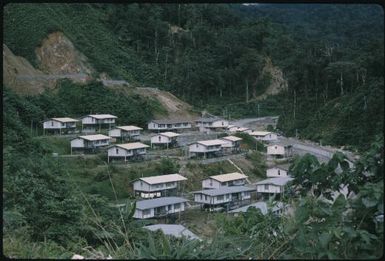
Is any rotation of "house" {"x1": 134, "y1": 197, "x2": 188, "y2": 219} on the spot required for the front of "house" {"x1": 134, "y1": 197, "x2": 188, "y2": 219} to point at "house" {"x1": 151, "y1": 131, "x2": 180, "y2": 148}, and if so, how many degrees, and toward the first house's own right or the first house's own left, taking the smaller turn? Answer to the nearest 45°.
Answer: approximately 135° to the first house's own left

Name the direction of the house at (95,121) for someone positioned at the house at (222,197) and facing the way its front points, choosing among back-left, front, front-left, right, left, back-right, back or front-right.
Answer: back

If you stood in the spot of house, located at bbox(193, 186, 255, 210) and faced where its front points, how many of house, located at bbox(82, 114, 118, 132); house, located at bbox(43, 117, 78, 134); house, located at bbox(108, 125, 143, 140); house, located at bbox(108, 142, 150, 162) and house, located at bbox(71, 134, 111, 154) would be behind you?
5

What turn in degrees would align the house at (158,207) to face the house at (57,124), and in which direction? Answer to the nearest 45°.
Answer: approximately 180°

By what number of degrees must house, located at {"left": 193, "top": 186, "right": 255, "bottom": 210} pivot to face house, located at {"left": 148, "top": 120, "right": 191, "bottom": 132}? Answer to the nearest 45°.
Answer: approximately 135° to its left

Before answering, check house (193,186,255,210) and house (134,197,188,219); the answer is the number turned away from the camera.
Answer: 0

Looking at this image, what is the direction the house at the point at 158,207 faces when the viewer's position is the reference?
facing the viewer and to the right of the viewer

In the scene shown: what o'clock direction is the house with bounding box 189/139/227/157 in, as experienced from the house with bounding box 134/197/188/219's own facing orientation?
the house with bounding box 189/139/227/157 is roughly at 8 o'clock from the house with bounding box 134/197/188/219.

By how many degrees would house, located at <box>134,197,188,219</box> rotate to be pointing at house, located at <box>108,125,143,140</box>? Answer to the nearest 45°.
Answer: approximately 135° to its left

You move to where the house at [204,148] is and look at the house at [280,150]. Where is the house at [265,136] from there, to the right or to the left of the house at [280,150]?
left

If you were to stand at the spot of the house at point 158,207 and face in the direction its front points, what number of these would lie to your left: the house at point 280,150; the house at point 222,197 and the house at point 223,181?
3

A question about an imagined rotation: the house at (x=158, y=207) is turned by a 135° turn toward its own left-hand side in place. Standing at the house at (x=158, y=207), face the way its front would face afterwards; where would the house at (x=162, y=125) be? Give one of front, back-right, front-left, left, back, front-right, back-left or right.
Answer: front

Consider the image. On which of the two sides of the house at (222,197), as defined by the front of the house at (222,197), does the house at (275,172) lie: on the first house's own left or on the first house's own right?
on the first house's own left
